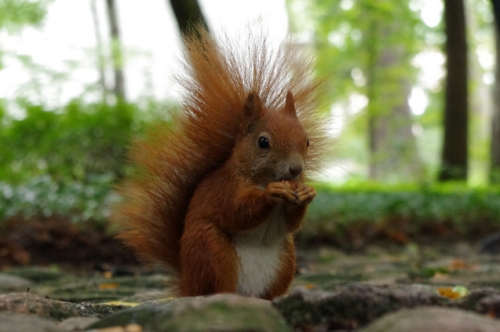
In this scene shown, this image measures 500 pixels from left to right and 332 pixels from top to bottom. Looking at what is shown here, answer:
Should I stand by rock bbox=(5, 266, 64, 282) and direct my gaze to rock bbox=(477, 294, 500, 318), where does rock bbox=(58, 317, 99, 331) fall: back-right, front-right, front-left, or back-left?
front-right

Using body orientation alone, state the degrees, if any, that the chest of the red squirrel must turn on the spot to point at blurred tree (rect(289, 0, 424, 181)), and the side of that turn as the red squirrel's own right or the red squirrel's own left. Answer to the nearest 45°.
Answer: approximately 135° to the red squirrel's own left

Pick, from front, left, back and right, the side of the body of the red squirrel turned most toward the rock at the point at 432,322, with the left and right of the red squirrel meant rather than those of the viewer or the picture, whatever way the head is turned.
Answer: front

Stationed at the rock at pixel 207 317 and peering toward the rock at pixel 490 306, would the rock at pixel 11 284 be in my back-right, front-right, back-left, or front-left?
back-left

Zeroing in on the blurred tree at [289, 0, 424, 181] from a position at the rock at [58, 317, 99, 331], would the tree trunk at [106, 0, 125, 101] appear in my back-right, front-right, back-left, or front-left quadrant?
front-left

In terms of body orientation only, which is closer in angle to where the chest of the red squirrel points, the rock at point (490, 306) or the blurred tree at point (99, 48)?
the rock

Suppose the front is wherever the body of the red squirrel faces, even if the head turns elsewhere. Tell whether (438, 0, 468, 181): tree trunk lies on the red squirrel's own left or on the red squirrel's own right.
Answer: on the red squirrel's own left

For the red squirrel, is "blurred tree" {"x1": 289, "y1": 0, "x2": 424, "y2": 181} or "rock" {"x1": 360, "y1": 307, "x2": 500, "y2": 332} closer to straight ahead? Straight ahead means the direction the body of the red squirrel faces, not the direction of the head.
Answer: the rock

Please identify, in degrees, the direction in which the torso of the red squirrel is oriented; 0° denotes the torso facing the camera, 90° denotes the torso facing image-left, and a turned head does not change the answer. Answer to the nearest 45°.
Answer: approximately 315°

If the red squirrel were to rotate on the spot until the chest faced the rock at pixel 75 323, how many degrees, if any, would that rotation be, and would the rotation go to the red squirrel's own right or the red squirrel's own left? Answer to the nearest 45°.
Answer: approximately 90° to the red squirrel's own right

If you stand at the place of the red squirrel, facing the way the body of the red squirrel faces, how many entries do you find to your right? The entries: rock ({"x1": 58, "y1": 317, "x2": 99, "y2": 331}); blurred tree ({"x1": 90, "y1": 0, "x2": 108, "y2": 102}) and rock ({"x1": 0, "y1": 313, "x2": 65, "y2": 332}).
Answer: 2

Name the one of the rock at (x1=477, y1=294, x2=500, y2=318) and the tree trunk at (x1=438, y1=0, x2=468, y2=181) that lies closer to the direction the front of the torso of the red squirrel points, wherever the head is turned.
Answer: the rock

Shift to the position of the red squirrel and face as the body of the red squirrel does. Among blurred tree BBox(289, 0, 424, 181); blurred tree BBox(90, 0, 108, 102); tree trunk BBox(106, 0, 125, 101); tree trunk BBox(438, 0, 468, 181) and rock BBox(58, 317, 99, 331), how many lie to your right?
1

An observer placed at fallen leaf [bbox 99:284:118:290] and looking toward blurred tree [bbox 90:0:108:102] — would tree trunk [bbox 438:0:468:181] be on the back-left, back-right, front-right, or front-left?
front-right

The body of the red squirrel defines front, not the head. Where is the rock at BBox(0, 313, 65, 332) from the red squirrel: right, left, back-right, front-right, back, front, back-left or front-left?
right
